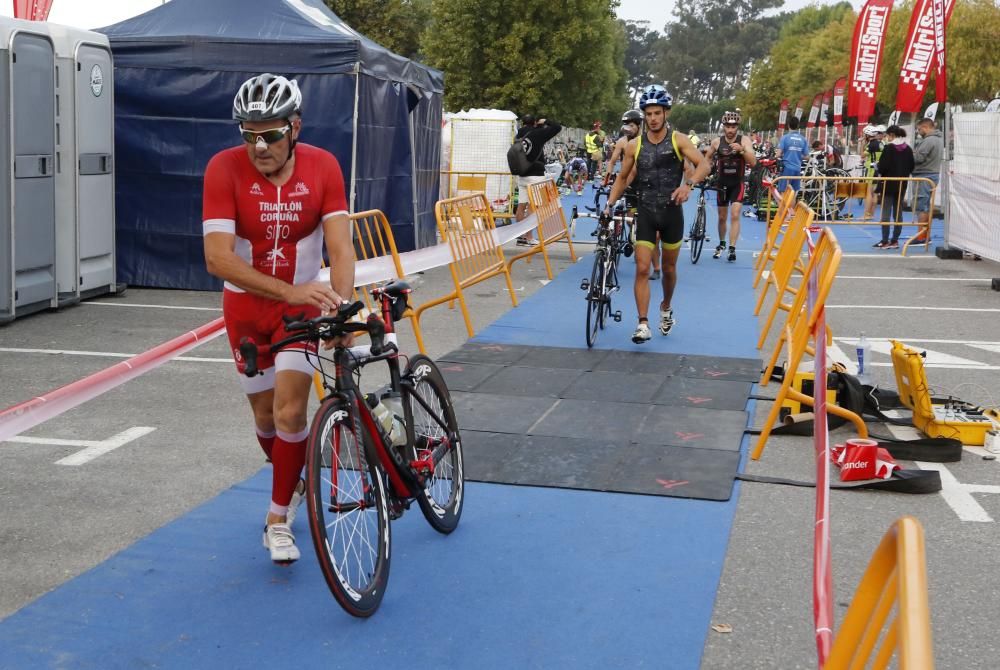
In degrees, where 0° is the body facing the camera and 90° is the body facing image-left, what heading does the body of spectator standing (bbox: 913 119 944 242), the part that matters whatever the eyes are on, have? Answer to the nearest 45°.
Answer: approximately 90°

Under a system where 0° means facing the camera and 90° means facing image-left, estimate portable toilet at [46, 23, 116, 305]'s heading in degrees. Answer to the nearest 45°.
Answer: approximately 315°

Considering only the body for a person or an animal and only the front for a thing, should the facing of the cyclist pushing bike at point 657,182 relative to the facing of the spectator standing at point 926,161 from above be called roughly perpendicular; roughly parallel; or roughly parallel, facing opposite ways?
roughly perpendicular

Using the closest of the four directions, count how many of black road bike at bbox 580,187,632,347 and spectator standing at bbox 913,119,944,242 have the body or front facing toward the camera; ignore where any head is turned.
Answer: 1

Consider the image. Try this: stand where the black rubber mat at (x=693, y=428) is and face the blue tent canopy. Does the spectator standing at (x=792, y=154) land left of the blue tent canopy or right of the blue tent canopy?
right

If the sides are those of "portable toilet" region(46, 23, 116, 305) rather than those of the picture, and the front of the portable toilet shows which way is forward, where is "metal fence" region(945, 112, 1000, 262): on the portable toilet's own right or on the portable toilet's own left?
on the portable toilet's own left

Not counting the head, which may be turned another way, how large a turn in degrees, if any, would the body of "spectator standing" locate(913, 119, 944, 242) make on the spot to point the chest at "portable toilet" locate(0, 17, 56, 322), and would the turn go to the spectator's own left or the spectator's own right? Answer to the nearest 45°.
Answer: approximately 45° to the spectator's own left

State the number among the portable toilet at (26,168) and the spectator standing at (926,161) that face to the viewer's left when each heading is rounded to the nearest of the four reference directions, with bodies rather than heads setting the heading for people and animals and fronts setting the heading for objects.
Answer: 1

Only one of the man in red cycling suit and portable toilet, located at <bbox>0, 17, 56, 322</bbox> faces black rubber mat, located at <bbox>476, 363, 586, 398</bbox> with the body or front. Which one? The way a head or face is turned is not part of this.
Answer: the portable toilet

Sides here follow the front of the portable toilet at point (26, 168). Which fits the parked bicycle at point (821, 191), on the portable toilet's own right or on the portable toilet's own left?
on the portable toilet's own left
